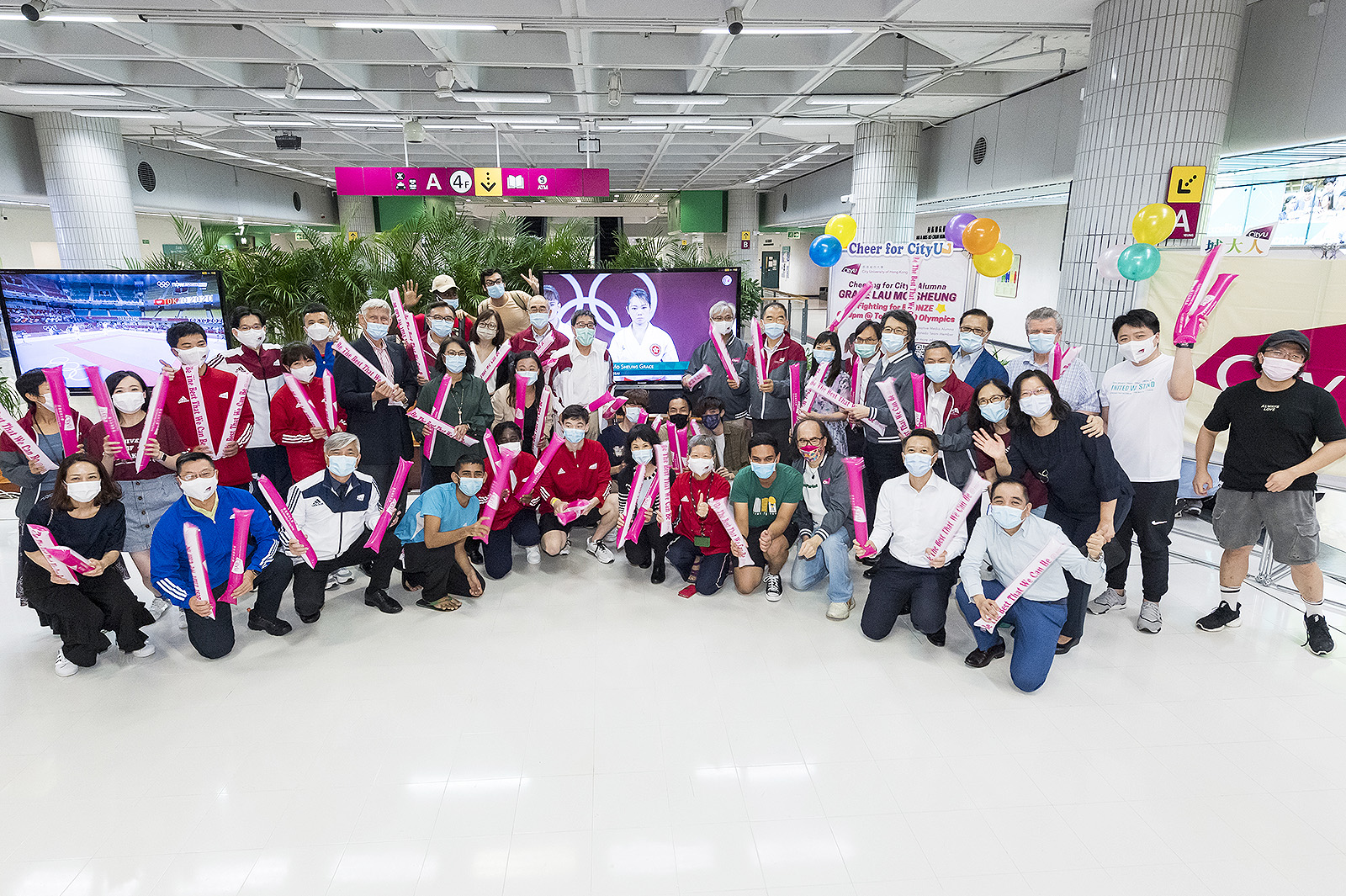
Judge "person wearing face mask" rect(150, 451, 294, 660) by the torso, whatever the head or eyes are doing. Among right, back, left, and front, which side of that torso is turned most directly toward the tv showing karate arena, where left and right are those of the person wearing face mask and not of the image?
back

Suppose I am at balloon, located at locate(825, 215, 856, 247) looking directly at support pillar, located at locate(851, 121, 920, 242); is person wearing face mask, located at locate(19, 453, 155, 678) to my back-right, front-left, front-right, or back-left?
back-left

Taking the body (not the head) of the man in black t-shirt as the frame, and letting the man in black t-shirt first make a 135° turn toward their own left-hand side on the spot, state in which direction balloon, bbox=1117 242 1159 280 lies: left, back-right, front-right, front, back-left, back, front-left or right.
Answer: left

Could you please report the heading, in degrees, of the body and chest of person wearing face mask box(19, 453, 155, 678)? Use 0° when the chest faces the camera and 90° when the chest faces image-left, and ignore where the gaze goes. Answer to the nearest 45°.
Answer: approximately 0°

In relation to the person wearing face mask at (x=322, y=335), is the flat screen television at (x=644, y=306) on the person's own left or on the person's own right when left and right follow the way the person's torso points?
on the person's own left

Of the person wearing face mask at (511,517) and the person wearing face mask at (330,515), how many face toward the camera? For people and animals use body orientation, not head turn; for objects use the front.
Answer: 2

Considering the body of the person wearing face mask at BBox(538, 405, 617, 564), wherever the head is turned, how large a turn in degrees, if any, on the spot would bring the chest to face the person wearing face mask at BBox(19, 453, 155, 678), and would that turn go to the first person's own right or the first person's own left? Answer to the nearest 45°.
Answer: approximately 45° to the first person's own right

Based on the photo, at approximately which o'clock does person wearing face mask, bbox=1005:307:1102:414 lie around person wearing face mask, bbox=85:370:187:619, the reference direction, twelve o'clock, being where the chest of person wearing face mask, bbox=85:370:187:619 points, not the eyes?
person wearing face mask, bbox=1005:307:1102:414 is roughly at 10 o'clock from person wearing face mask, bbox=85:370:187:619.
